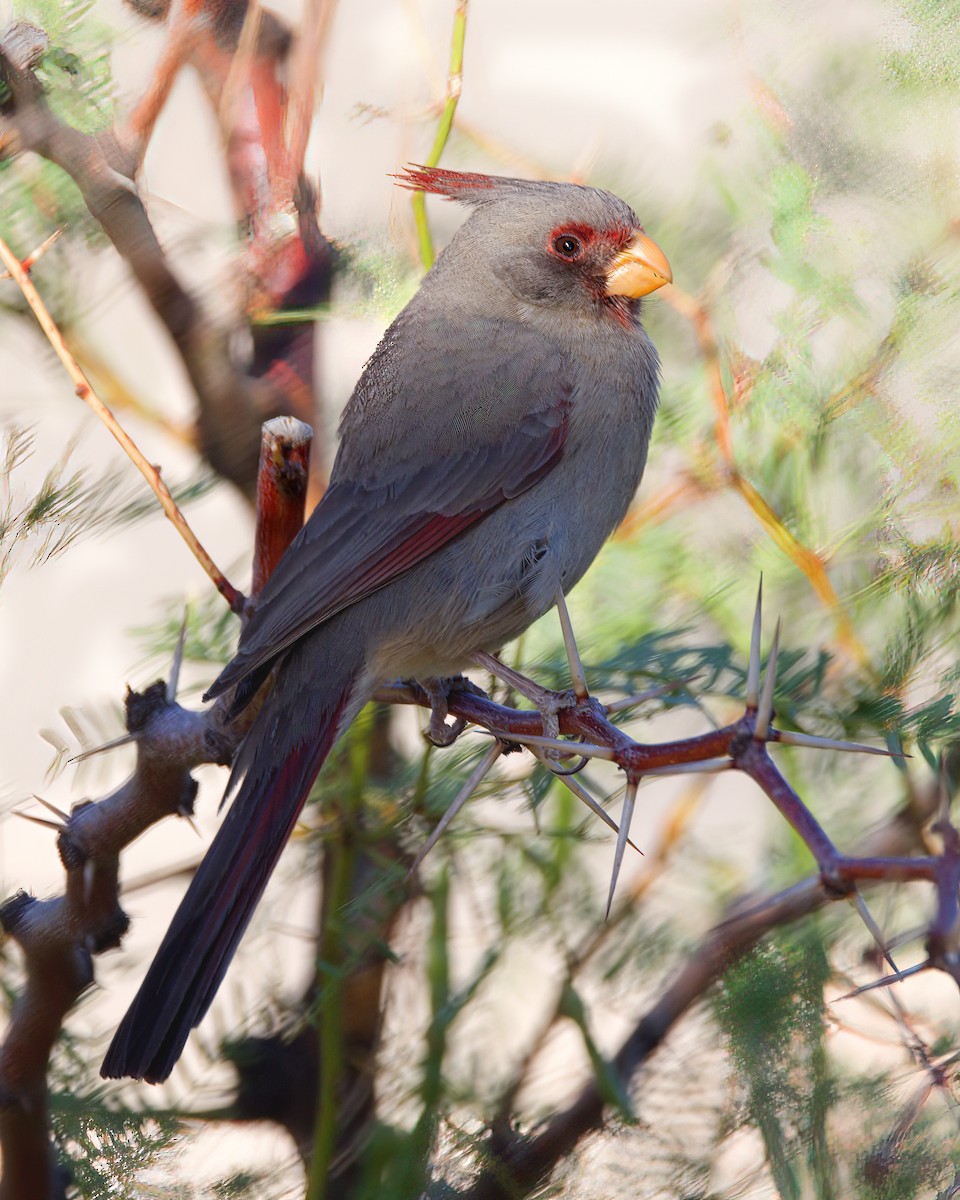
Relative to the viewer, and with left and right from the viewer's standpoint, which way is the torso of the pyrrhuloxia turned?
facing to the right of the viewer
